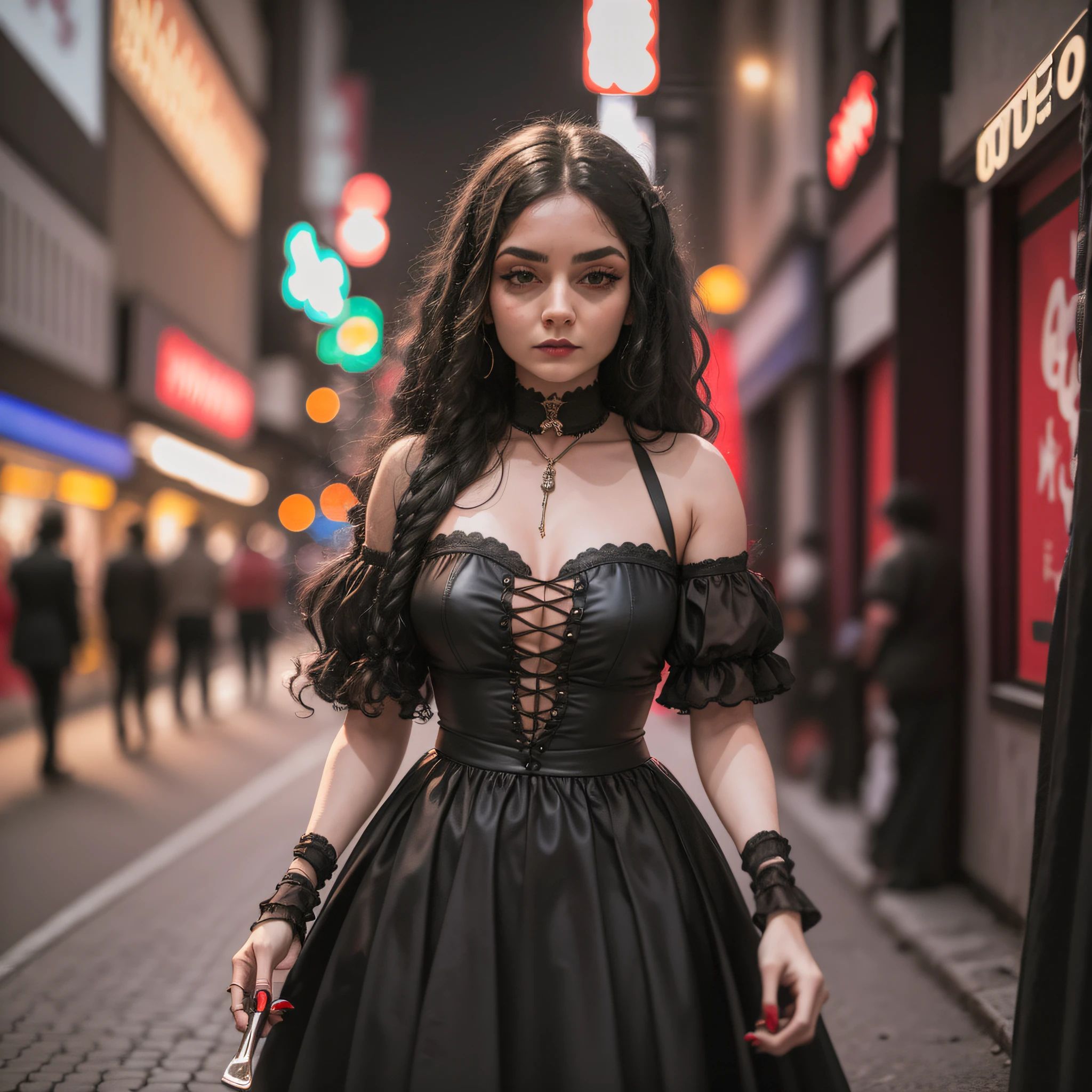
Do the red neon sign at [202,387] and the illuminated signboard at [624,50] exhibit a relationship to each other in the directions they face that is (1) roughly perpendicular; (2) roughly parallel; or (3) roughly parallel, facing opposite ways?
roughly perpendicular

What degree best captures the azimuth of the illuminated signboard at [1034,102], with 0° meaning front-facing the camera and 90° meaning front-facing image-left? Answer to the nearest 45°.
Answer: approximately 45°

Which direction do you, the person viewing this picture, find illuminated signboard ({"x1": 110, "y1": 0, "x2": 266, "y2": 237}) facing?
facing the viewer and to the right of the viewer

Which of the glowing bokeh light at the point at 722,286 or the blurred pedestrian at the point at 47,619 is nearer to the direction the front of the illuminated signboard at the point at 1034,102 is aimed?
the blurred pedestrian

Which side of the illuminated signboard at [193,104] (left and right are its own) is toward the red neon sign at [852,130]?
front

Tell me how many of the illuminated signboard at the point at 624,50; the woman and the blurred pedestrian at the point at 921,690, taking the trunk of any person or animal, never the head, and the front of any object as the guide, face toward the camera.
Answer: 2

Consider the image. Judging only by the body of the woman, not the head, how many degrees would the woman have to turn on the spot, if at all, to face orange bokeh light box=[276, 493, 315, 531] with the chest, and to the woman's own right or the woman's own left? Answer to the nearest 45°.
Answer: approximately 180°

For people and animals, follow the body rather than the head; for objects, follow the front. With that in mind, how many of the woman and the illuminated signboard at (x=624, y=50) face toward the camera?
2
